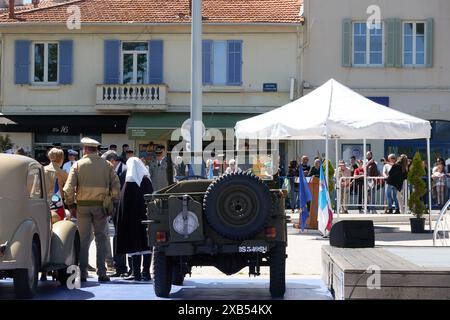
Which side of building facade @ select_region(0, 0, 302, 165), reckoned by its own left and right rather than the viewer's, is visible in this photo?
front

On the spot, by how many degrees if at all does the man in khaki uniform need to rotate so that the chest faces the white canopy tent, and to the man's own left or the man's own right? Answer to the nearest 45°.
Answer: approximately 45° to the man's own right

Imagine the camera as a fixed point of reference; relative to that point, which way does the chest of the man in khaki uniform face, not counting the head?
away from the camera

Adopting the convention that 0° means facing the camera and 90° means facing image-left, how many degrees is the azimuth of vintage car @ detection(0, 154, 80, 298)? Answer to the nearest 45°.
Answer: approximately 225°

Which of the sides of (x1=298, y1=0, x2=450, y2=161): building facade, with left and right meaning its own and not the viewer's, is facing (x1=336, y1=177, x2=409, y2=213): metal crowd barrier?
front

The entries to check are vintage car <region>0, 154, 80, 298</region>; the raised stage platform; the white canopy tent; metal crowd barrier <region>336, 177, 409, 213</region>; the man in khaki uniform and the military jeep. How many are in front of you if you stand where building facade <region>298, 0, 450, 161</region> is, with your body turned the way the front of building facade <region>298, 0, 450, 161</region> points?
6

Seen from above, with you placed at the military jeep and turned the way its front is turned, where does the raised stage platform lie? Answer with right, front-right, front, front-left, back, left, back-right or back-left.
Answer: back-right

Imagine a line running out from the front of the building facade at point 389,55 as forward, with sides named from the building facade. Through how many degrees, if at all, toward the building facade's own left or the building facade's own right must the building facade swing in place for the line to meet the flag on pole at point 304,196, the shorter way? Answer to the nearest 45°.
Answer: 0° — it already faces it

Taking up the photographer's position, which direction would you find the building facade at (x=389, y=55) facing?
facing the viewer

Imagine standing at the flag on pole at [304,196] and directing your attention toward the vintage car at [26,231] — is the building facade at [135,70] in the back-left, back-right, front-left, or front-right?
back-right

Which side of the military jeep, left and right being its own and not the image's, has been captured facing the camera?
back

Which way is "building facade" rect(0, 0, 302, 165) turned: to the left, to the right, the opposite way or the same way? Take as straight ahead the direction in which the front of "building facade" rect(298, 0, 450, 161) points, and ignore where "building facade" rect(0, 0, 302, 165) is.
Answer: the same way

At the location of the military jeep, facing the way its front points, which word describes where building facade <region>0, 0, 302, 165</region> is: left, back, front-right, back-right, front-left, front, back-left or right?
front

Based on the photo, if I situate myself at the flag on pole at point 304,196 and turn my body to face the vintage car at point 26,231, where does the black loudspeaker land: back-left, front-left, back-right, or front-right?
front-left

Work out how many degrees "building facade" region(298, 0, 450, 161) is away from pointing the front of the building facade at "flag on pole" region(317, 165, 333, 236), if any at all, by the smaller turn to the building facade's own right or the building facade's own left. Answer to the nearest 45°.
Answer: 0° — it already faces it
